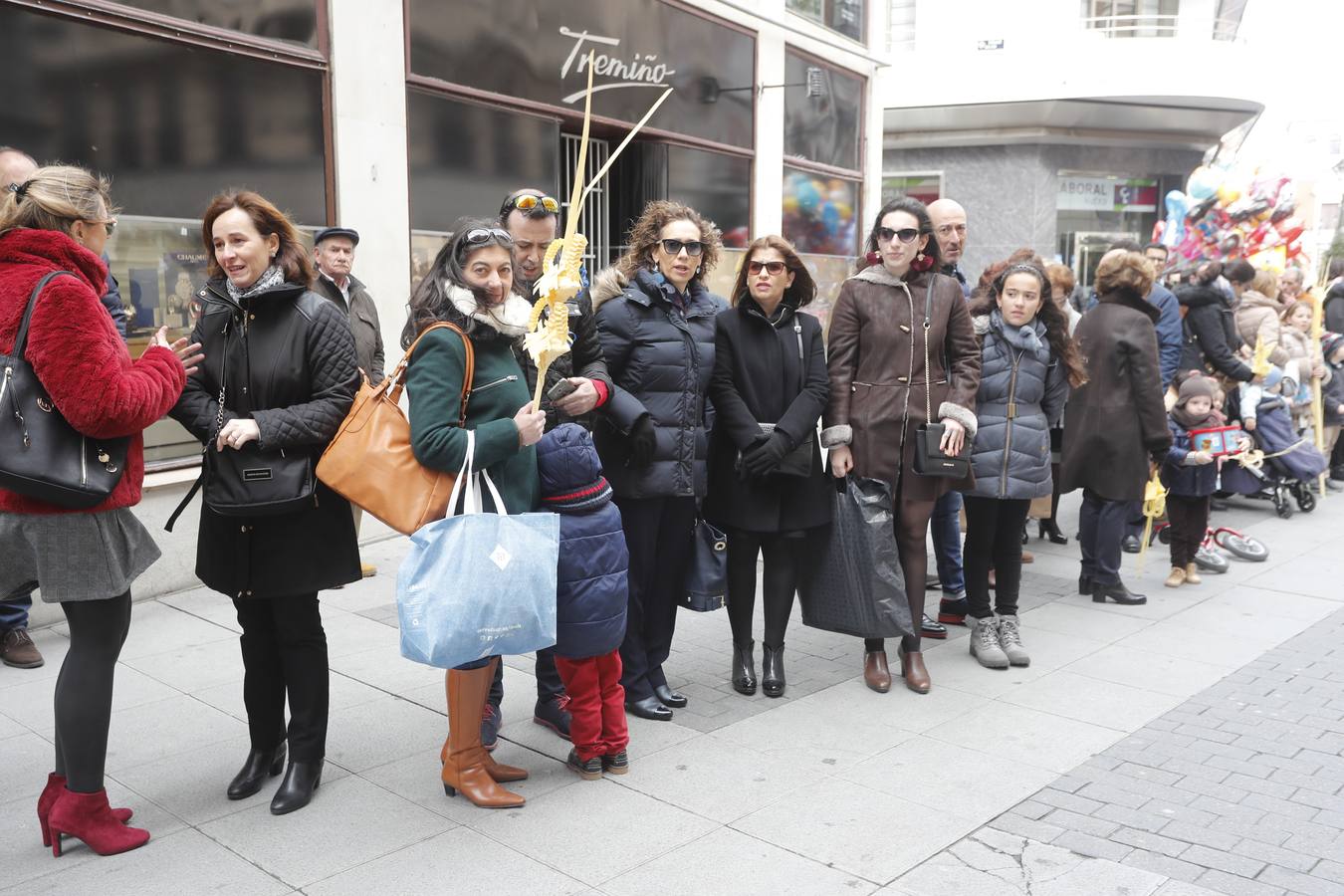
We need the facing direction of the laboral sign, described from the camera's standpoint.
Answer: facing the viewer

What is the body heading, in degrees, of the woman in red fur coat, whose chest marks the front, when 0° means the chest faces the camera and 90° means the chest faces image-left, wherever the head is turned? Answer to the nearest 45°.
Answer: approximately 270°

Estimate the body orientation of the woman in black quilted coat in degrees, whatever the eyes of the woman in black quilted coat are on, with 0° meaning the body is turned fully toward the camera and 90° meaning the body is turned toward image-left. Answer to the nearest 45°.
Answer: approximately 45°

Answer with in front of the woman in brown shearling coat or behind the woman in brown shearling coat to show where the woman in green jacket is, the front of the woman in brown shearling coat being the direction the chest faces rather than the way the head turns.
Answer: in front

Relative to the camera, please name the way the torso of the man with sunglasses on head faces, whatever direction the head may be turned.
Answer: toward the camera

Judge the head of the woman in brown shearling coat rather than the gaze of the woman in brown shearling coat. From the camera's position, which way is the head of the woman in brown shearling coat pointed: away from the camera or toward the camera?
toward the camera

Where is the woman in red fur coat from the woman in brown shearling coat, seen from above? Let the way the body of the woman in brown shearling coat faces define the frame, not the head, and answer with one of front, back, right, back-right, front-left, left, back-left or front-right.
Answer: front-right

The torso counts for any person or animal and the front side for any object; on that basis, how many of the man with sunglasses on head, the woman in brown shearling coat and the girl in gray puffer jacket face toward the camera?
3

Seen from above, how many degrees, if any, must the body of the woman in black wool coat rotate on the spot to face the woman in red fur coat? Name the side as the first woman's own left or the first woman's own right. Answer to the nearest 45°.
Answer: approximately 45° to the first woman's own right

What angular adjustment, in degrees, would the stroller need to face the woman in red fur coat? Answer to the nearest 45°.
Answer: approximately 45° to its right

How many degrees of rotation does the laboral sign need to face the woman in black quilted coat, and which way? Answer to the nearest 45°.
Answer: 0° — it already faces them

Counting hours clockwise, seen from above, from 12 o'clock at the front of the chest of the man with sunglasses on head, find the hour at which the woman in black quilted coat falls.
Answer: The woman in black quilted coat is roughly at 2 o'clock from the man with sunglasses on head.

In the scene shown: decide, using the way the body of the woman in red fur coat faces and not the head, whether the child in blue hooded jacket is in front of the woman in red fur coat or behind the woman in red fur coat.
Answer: in front

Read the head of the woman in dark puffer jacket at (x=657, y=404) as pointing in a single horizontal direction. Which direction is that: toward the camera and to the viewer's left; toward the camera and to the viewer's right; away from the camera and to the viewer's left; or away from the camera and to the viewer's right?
toward the camera and to the viewer's right

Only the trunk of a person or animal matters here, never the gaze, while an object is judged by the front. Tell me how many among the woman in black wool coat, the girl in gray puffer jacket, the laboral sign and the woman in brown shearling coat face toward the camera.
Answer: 4
